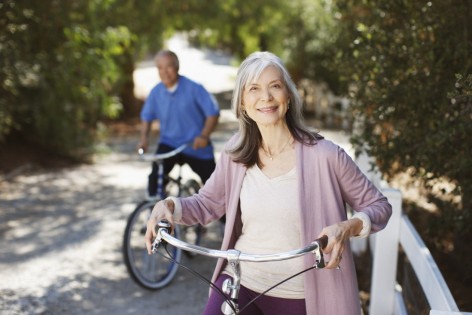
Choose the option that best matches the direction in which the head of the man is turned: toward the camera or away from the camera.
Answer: toward the camera

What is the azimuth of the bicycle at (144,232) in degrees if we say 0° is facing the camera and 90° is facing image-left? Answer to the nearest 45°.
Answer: approximately 45°

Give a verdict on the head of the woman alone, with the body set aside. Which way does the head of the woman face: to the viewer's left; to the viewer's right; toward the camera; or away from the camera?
toward the camera

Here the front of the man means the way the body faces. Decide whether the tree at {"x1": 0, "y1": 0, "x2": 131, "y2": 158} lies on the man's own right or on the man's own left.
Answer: on the man's own right

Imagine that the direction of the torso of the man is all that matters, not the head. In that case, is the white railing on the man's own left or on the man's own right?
on the man's own left

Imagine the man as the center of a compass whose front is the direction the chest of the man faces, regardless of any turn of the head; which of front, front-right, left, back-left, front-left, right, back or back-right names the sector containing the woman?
front-left

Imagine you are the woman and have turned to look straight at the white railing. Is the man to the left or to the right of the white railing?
left

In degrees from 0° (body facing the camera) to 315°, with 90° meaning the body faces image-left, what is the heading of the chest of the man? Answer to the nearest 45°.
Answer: approximately 45°

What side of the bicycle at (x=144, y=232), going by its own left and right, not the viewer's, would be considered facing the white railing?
left

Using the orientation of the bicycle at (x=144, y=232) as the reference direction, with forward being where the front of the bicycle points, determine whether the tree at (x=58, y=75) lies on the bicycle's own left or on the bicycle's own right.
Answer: on the bicycle's own right
